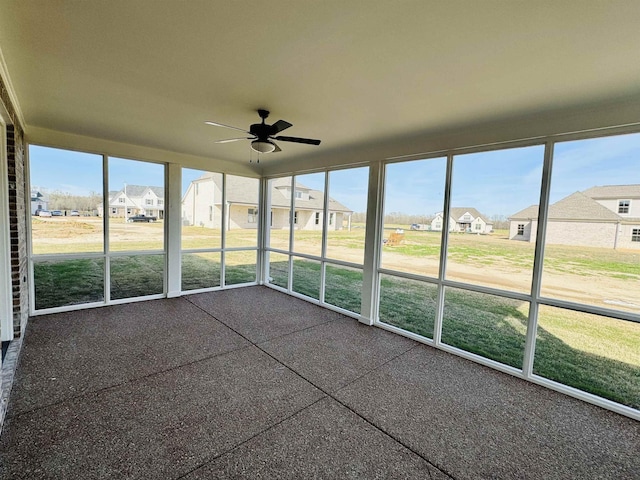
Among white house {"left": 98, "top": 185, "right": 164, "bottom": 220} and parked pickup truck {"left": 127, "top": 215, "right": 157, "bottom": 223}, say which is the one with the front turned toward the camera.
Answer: the white house

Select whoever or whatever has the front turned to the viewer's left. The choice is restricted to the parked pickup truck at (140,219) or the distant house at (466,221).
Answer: the parked pickup truck

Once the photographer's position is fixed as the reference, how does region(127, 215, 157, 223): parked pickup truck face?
facing to the left of the viewer

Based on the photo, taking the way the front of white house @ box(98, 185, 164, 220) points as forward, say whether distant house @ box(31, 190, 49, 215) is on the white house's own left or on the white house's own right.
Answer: on the white house's own right

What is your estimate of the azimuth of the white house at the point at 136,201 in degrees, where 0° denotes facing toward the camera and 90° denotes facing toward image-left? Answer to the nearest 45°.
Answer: approximately 0°

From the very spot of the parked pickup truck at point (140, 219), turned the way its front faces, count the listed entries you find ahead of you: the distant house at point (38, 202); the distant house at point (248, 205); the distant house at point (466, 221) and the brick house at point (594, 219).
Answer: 1

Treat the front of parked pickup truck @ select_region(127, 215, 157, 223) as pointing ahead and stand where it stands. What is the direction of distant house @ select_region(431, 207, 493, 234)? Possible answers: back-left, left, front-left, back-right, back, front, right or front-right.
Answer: back-left

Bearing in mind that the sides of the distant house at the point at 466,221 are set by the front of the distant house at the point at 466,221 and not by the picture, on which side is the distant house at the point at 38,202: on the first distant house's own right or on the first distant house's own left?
on the first distant house's own right

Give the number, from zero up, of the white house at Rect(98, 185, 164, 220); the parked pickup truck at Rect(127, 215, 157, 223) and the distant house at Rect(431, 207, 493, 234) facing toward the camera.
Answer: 2

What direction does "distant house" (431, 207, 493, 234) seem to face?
toward the camera

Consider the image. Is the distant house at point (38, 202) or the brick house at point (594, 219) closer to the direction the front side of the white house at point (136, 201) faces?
the brick house

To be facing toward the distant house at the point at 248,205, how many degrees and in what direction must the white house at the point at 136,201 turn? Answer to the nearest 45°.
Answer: approximately 90° to its left

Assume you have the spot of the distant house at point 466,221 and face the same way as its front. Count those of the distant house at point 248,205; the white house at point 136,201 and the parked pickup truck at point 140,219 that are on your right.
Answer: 3
